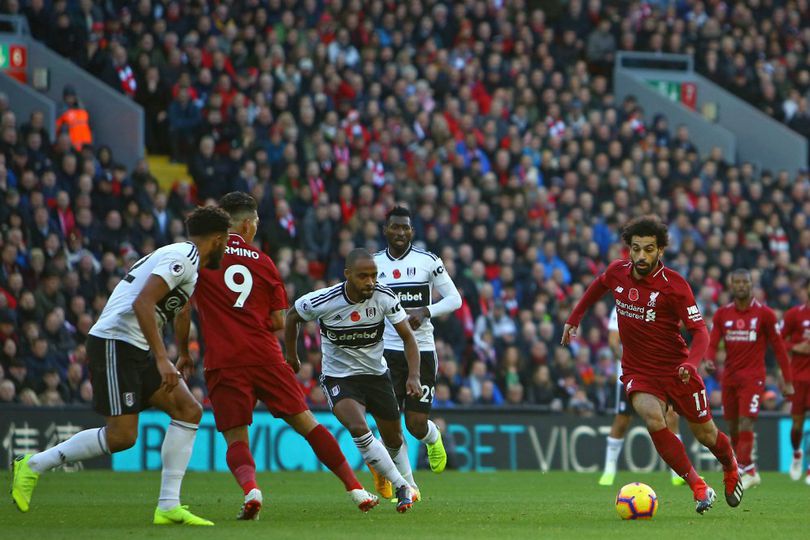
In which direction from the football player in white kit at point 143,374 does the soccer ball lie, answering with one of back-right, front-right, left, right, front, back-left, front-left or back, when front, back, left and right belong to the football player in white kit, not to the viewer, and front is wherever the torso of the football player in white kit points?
front

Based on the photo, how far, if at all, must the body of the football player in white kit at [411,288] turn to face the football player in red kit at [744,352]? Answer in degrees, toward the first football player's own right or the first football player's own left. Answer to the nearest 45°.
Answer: approximately 135° to the first football player's own left

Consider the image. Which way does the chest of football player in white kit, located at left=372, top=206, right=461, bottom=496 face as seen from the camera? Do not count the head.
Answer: toward the camera

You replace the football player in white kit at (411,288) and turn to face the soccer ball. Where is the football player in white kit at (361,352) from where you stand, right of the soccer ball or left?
right

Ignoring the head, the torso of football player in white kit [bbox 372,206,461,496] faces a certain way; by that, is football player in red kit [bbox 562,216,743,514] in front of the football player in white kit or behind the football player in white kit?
in front

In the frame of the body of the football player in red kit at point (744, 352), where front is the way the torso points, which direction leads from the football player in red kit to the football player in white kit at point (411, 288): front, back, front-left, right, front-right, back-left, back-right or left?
front-right

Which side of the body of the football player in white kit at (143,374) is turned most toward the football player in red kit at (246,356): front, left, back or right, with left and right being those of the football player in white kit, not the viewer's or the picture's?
front

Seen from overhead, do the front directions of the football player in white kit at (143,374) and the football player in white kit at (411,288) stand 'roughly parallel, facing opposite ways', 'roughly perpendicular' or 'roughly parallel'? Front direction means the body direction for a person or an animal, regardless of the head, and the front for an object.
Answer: roughly perpendicular

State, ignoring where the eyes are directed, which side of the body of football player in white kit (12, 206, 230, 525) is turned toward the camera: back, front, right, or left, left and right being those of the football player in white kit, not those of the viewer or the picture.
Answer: right

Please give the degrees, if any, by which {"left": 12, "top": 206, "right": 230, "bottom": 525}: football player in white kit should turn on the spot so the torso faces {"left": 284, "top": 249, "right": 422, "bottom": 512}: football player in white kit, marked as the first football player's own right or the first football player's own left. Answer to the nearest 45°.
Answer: approximately 45° to the first football player's own left

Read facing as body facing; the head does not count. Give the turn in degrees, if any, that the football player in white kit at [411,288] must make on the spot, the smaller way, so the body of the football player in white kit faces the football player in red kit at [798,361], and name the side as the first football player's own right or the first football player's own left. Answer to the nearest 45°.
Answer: approximately 135° to the first football player's own left
